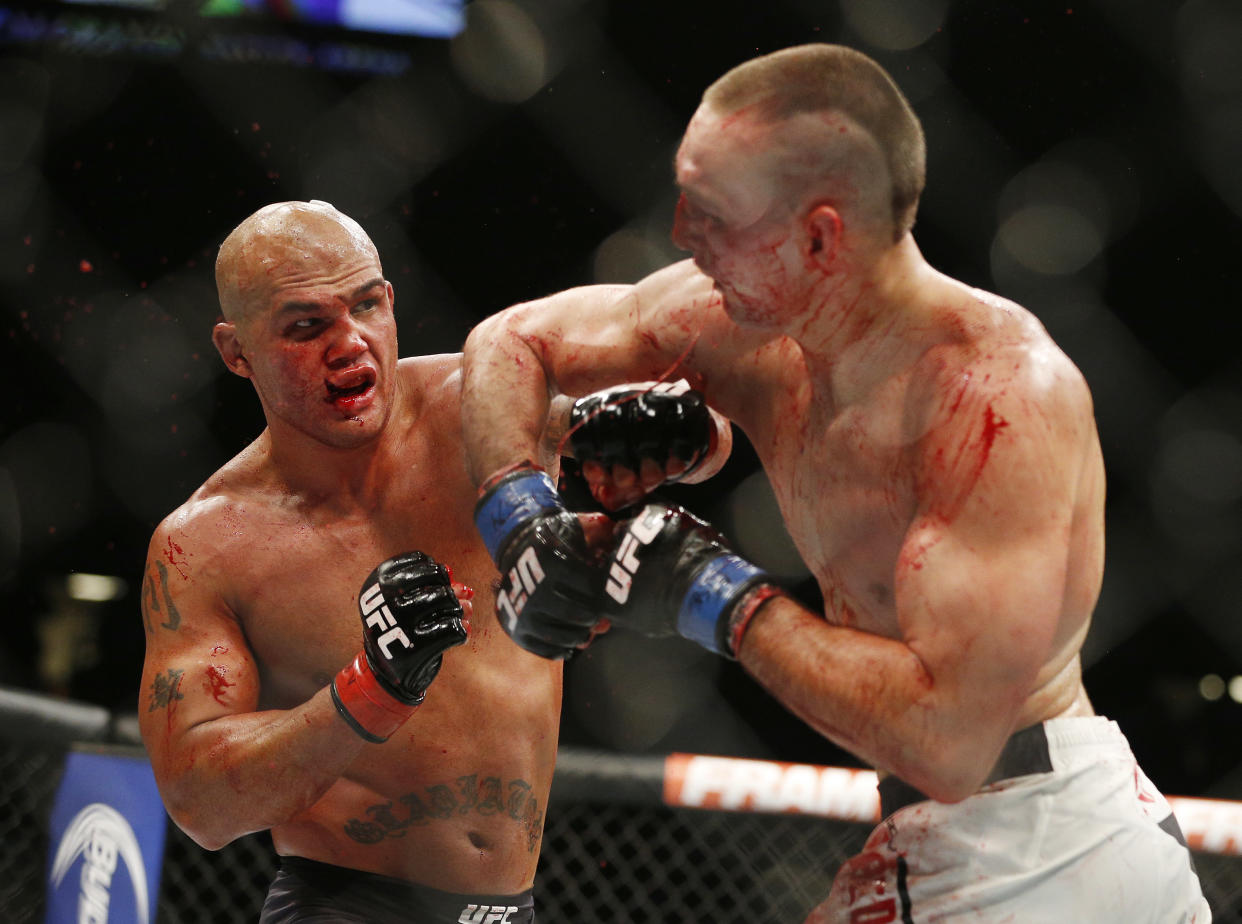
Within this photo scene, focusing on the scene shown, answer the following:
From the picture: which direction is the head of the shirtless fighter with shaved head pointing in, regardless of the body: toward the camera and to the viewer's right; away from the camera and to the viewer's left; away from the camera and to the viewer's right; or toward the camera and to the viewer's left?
toward the camera and to the viewer's right

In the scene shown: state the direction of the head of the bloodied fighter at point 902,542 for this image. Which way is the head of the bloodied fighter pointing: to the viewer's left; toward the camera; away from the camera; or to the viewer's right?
to the viewer's left

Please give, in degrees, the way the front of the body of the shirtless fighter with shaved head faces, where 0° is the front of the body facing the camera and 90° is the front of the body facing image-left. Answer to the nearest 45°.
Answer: approximately 315°

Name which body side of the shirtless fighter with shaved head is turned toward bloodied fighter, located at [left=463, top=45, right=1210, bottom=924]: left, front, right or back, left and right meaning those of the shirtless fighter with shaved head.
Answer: front
